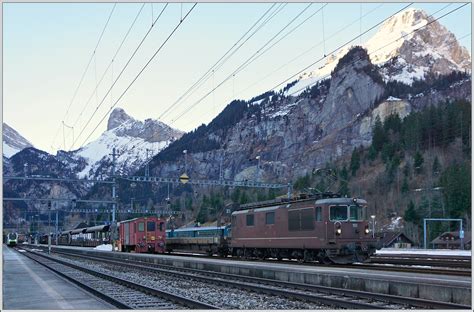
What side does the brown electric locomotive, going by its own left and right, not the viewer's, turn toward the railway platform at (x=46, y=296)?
right

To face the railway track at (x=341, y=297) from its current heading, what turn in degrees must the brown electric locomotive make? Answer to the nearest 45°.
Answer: approximately 45° to its right

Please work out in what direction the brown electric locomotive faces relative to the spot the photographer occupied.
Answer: facing the viewer and to the right of the viewer
